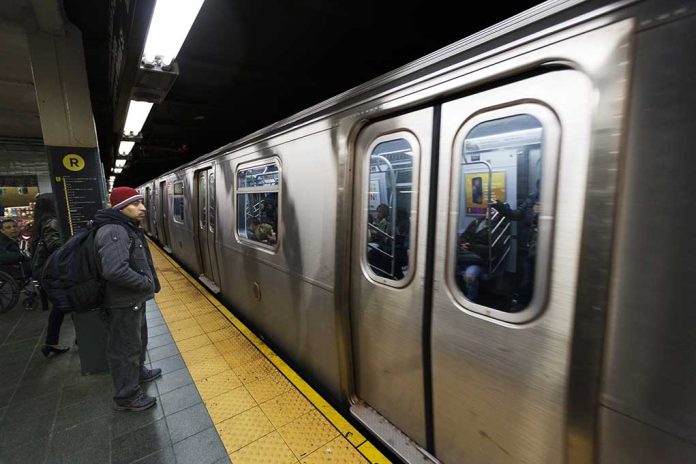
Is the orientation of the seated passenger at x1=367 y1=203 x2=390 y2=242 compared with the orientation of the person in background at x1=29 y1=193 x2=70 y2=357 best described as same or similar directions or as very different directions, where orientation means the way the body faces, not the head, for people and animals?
very different directions

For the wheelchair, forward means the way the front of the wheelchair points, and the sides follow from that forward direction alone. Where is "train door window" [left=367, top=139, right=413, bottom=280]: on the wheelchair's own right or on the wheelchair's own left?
on the wheelchair's own right

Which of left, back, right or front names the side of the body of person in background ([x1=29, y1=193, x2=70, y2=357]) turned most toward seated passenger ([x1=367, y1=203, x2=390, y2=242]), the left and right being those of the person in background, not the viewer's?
right

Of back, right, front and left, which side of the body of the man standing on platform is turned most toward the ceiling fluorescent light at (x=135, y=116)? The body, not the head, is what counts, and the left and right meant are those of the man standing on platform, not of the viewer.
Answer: left

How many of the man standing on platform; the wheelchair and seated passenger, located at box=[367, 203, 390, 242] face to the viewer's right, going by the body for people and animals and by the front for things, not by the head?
2

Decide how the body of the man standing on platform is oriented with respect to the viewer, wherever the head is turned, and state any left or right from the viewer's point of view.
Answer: facing to the right of the viewer

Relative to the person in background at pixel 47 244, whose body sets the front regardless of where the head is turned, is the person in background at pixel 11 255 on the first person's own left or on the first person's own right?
on the first person's own left

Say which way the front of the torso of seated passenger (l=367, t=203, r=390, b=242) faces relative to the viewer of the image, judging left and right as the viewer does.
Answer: facing the viewer and to the left of the viewer

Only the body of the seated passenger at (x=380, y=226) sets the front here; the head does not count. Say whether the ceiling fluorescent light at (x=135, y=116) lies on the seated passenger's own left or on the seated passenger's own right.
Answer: on the seated passenger's own right

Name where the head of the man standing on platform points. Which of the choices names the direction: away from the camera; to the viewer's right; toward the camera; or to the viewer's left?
to the viewer's right

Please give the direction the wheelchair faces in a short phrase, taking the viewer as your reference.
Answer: facing to the right of the viewer
